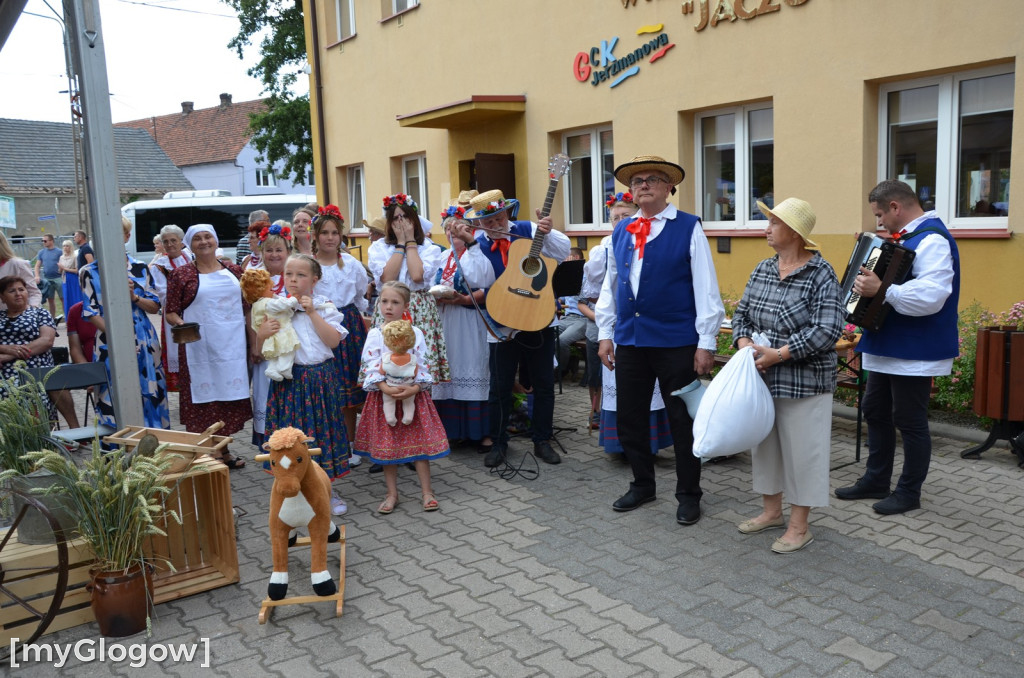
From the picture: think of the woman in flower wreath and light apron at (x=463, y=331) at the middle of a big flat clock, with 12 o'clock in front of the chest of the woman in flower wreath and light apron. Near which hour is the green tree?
The green tree is roughly at 4 o'clock from the woman in flower wreath and light apron.

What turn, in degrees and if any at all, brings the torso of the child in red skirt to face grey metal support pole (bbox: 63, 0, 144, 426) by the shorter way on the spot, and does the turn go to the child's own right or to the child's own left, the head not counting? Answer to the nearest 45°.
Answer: approximately 90° to the child's own right

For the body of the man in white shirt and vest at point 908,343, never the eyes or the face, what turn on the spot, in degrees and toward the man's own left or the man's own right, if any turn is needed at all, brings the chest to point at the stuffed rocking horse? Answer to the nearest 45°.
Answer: approximately 45° to the man's own left

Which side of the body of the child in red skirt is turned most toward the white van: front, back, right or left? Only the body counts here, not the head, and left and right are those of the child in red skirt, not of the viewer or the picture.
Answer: back

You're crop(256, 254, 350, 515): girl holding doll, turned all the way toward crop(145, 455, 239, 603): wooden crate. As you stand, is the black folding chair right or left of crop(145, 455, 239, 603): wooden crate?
right

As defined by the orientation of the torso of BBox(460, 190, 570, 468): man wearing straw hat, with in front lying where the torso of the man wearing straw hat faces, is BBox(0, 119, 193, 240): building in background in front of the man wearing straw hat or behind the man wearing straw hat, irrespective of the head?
behind

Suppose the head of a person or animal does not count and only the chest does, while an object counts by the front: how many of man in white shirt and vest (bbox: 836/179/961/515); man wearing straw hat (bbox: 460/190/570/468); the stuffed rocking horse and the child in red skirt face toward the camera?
3

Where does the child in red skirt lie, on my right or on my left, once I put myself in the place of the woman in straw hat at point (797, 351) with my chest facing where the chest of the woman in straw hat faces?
on my right
